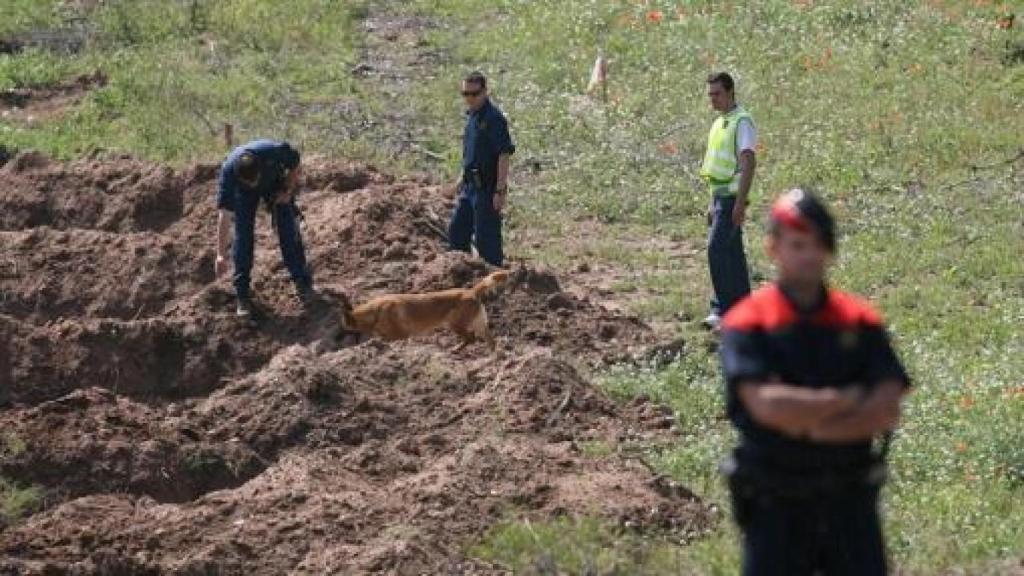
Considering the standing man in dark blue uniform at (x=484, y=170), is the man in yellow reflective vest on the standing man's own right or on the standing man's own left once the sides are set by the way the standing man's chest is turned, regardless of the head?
on the standing man's own left

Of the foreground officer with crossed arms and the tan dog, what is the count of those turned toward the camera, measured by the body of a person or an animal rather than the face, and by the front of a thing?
1

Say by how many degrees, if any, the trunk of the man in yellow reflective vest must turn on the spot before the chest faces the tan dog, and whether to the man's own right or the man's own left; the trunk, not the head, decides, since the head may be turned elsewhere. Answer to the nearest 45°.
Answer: approximately 45° to the man's own right

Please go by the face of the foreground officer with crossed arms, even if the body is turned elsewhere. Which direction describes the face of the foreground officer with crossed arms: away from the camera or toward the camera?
toward the camera

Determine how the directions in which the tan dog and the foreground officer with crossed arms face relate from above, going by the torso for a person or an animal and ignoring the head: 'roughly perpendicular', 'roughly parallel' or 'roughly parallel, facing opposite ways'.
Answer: roughly perpendicular

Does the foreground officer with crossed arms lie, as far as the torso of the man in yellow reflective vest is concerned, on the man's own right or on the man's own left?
on the man's own left

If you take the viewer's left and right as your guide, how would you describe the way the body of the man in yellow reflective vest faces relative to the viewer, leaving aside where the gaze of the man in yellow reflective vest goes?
facing the viewer and to the left of the viewer

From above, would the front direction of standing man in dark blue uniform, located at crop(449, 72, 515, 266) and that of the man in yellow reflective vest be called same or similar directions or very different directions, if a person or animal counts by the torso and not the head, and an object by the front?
same or similar directions

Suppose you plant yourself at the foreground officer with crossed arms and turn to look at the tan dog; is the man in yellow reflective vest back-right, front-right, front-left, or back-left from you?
front-right

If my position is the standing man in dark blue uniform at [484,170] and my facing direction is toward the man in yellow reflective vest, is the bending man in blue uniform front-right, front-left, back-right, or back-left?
back-right

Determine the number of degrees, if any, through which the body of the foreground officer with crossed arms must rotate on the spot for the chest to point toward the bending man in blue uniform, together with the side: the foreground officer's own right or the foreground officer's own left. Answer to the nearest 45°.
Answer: approximately 135° to the foreground officer's own right

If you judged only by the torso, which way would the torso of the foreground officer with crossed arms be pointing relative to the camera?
toward the camera
